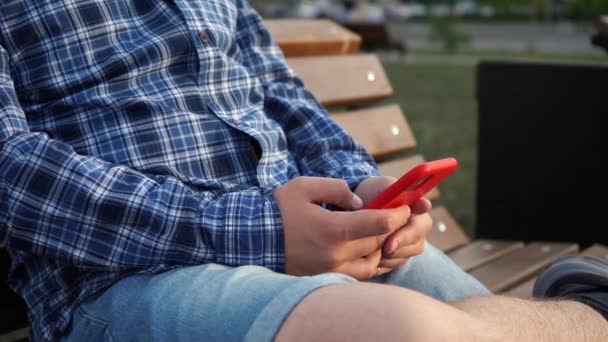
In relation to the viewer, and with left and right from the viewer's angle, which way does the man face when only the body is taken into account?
facing the viewer and to the right of the viewer

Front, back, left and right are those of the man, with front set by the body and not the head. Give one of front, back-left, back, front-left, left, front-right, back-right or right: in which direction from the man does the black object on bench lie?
left
